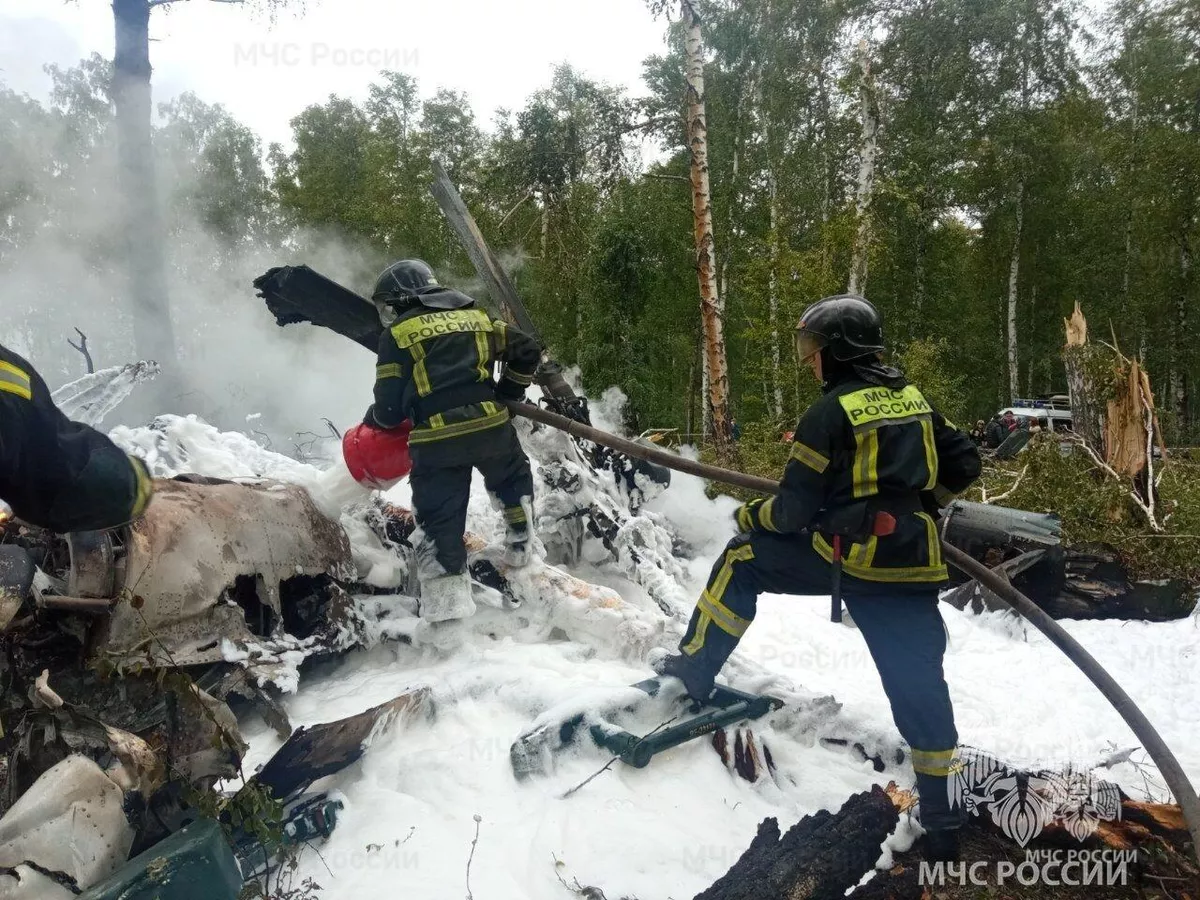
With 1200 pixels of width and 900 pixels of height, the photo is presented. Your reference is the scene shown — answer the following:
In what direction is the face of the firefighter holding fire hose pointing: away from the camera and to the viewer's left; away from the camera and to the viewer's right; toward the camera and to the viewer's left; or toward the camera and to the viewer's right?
away from the camera and to the viewer's left

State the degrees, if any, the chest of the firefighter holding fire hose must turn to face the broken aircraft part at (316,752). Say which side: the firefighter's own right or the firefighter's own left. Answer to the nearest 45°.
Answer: approximately 45° to the firefighter's own left

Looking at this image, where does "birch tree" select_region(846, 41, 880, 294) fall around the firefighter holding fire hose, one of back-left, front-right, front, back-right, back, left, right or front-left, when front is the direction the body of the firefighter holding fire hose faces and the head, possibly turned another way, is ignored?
front-right

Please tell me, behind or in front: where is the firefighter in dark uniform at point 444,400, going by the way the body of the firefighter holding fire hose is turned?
in front

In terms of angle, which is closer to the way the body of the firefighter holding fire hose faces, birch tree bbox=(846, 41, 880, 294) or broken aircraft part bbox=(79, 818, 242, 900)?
the birch tree

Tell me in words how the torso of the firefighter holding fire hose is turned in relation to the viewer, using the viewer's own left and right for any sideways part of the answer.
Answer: facing away from the viewer and to the left of the viewer

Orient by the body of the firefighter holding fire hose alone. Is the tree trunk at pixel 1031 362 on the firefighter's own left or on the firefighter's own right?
on the firefighter's own right

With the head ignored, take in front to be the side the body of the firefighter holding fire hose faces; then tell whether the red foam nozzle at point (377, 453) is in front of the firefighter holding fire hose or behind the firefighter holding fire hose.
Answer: in front

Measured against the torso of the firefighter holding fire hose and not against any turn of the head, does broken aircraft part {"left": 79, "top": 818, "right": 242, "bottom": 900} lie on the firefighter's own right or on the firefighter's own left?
on the firefighter's own left
